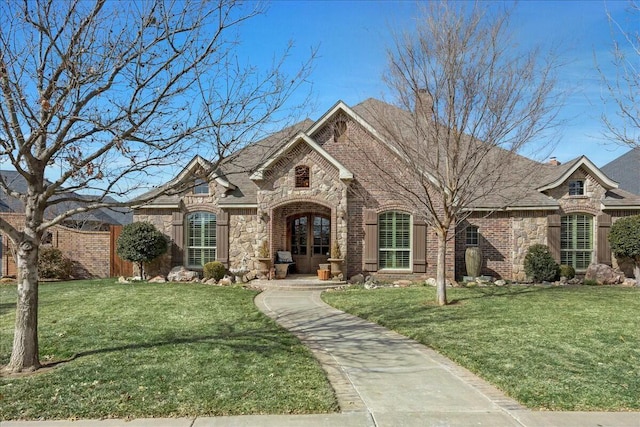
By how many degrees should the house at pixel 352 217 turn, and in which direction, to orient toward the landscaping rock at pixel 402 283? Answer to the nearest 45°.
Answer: approximately 45° to its left

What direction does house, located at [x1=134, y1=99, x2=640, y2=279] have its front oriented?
toward the camera

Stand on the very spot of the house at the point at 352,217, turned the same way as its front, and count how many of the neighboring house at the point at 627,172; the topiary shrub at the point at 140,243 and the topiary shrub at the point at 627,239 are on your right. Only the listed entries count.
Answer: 1

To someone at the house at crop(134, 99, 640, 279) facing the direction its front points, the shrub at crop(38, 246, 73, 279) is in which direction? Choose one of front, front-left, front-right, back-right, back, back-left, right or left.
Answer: right

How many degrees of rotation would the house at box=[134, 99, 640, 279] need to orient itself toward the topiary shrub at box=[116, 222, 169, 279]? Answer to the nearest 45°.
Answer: approximately 90° to its right

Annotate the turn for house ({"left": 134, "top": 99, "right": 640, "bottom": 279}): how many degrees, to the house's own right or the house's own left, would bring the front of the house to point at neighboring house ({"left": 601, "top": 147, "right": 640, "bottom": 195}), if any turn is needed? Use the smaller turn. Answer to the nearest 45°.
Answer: approximately 135° to the house's own left

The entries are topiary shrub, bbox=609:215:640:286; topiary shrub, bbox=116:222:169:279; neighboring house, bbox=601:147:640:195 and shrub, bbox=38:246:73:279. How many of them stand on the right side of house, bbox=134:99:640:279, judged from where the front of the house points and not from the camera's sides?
2

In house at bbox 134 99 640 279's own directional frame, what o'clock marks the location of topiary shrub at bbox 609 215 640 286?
The topiary shrub is roughly at 9 o'clock from the house.

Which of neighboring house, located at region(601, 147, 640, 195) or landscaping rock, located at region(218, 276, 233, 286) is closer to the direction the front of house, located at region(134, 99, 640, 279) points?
the landscaping rock
